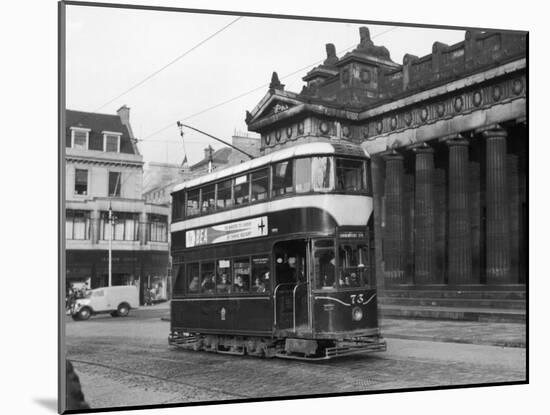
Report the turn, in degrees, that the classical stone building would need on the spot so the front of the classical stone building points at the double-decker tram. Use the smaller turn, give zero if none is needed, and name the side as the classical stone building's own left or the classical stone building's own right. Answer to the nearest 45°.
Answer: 0° — it already faces it

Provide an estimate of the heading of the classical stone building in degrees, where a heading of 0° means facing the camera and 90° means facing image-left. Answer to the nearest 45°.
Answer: approximately 45°

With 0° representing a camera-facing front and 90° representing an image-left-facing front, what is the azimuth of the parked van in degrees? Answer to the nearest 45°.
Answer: approximately 45°

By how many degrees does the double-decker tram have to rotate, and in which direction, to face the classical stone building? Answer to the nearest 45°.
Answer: approximately 90° to its left

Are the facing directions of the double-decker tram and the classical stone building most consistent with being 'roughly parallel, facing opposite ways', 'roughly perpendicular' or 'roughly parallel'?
roughly perpendicular

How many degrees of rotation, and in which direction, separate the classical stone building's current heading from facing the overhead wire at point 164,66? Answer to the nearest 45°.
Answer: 0° — it already faces it
